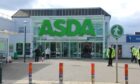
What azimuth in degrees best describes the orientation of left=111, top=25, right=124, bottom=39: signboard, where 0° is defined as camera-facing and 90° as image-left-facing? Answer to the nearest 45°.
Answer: approximately 0°
